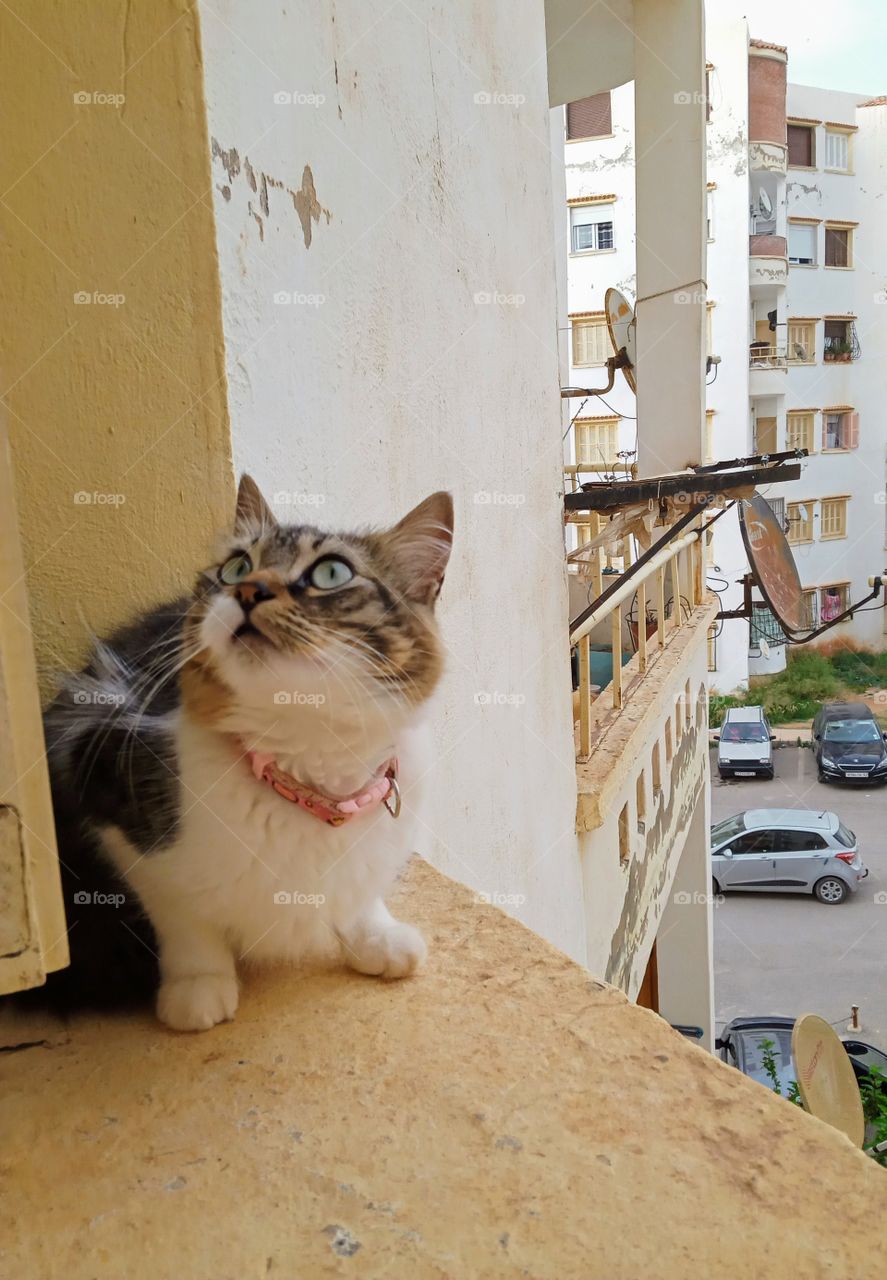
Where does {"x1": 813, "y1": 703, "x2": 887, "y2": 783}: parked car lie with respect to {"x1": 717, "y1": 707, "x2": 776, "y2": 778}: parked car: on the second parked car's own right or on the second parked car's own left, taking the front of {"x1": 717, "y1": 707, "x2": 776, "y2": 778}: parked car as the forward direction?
on the second parked car's own left

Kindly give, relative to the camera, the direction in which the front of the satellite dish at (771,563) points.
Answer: facing to the right of the viewer

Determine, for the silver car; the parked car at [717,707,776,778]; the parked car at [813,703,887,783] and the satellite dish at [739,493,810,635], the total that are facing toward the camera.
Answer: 2

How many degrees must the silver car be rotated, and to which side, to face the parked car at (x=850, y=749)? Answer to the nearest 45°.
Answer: approximately 90° to its right

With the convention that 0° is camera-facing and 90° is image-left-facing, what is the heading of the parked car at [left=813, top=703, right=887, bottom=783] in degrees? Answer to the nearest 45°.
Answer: approximately 0°

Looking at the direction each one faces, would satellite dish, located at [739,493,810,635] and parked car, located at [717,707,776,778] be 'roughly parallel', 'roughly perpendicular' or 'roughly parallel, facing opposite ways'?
roughly perpendicular

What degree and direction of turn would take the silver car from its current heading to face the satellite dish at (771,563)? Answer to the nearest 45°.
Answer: approximately 90° to its left

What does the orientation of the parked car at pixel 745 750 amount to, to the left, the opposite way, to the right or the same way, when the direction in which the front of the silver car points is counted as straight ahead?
to the left

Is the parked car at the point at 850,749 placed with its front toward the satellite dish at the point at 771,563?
yes

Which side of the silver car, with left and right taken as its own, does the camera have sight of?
left

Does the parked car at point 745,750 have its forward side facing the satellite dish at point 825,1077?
yes

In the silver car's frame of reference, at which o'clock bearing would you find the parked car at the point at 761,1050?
The parked car is roughly at 9 o'clock from the silver car.
